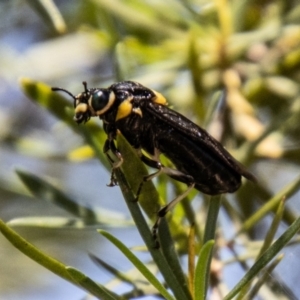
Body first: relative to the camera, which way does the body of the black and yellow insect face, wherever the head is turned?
to the viewer's left
